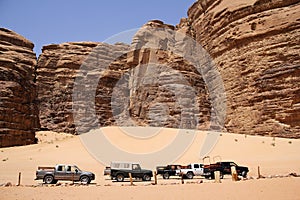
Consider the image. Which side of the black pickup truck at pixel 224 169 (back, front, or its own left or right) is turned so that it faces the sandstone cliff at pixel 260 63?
left

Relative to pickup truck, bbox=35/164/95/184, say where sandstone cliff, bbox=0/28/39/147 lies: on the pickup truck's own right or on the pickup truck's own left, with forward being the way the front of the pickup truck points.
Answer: on the pickup truck's own left

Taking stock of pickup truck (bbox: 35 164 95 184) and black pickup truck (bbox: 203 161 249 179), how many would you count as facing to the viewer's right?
2

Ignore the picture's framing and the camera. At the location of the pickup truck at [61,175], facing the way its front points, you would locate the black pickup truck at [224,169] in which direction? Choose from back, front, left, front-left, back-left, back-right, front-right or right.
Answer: front

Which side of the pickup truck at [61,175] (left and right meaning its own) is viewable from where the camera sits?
right

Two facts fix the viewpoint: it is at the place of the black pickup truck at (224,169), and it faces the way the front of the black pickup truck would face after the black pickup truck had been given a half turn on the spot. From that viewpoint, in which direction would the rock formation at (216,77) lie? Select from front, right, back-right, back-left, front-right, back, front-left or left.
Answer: right

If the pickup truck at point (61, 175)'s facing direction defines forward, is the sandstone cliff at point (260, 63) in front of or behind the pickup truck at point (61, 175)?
in front

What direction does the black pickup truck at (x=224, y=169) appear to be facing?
to the viewer's right
